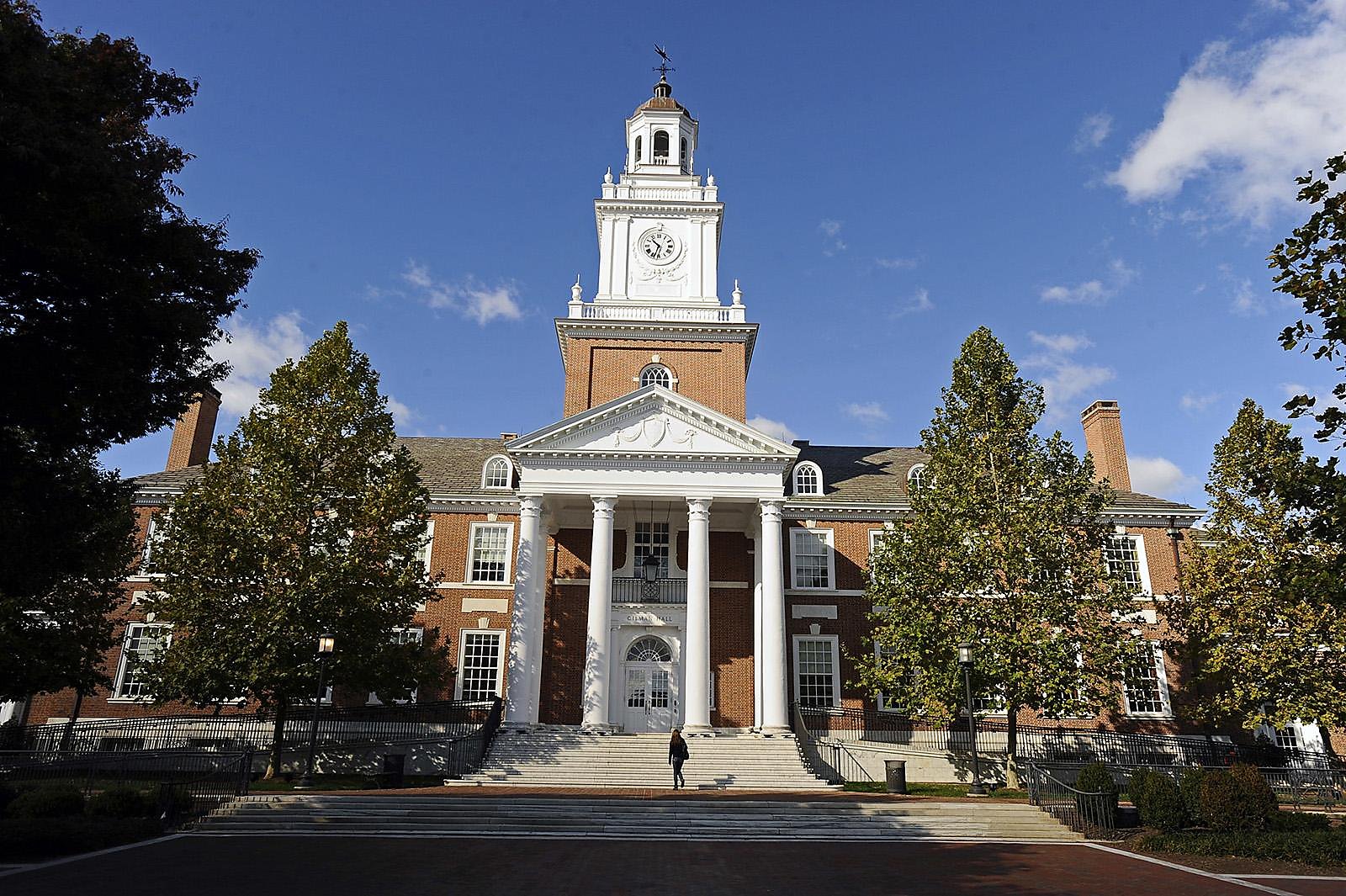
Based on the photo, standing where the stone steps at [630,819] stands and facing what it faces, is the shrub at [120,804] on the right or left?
on its right

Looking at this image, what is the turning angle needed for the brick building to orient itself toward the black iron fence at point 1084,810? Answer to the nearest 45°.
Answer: approximately 45° to its left

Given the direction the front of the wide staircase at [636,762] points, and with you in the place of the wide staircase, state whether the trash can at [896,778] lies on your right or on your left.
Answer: on your left

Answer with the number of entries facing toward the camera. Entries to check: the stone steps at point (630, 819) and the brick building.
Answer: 2

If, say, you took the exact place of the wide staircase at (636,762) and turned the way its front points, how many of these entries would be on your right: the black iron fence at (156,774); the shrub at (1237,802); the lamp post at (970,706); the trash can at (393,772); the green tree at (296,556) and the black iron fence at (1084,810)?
3

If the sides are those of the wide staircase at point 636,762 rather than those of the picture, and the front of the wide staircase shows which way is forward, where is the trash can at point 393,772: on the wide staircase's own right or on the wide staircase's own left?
on the wide staircase's own right
